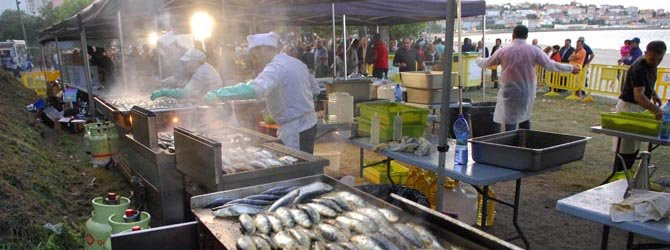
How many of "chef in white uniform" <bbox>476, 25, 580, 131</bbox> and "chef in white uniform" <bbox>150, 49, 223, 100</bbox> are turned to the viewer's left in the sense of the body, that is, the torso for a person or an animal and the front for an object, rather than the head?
1

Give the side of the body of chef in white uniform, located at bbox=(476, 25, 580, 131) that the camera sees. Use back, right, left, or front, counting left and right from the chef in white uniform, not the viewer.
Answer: back

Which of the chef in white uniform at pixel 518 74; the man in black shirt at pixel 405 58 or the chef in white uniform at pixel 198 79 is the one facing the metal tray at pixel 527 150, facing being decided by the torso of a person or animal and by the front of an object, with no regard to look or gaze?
the man in black shirt

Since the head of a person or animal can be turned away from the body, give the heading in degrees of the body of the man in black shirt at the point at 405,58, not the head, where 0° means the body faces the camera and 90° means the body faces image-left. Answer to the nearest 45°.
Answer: approximately 0°

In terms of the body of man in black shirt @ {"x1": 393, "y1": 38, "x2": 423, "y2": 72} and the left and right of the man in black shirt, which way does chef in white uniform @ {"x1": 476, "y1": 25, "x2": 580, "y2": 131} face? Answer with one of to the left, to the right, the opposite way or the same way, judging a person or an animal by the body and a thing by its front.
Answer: the opposite way

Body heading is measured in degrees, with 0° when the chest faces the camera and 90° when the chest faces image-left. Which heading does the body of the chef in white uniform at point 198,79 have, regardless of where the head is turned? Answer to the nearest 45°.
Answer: approximately 90°
